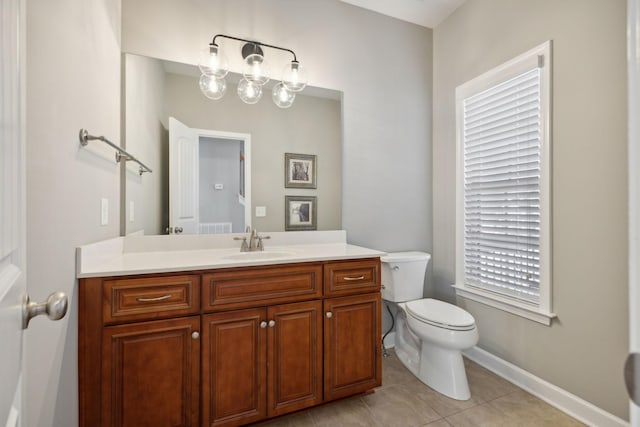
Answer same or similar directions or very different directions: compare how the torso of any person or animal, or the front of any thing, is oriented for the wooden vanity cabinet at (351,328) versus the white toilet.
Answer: same or similar directions

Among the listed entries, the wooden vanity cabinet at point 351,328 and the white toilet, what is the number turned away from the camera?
0

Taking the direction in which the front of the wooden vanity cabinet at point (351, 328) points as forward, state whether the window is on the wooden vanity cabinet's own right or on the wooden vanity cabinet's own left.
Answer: on the wooden vanity cabinet's own left

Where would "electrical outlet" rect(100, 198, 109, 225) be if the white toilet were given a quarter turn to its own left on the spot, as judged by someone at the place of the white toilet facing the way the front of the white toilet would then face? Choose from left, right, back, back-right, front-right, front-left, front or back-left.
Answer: back

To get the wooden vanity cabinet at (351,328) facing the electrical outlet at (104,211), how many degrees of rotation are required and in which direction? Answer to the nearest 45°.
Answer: approximately 135° to its right

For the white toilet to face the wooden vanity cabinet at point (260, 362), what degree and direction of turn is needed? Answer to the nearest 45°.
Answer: approximately 90° to its right

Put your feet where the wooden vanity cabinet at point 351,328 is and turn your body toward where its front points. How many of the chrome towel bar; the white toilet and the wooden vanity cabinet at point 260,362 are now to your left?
1

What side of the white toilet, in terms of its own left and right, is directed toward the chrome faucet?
right

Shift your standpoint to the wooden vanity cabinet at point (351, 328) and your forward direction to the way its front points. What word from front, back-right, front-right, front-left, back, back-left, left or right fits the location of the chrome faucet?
back-right

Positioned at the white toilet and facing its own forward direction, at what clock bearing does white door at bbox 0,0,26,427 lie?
The white door is roughly at 2 o'clock from the white toilet.

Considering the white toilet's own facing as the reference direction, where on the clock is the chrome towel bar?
The chrome towel bar is roughly at 3 o'clock from the white toilet.

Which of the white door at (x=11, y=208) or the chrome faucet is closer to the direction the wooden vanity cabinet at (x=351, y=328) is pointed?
the white door

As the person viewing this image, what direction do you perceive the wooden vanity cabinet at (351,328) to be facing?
facing the viewer and to the right of the viewer
